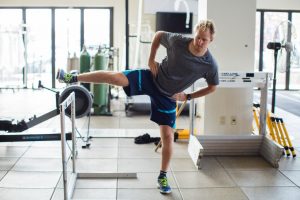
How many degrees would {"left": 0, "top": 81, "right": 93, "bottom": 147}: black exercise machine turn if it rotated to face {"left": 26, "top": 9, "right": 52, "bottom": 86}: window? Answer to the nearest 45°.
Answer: approximately 90° to its left

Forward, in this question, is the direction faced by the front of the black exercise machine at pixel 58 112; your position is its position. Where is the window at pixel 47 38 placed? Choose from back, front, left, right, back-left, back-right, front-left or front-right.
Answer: left

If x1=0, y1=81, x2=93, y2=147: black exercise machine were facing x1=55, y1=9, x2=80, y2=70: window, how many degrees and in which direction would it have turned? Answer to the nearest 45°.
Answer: approximately 90° to its left

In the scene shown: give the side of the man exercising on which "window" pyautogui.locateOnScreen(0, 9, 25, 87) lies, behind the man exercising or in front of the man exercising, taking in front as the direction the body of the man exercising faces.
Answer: behind

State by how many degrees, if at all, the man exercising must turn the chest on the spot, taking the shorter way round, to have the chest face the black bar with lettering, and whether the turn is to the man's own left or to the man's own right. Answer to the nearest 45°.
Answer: approximately 135° to the man's own right

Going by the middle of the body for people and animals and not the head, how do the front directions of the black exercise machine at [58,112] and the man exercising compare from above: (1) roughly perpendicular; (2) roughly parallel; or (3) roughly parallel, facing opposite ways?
roughly perpendicular

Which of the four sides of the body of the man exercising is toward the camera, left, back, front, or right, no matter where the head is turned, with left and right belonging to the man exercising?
front

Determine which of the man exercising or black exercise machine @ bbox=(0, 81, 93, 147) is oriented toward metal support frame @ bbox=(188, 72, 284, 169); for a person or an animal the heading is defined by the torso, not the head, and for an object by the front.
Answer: the black exercise machine

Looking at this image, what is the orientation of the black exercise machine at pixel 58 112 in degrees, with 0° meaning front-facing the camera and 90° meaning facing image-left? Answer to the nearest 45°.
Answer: approximately 270°

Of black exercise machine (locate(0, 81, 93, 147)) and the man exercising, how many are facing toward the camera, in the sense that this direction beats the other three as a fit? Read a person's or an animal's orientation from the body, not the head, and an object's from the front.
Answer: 1

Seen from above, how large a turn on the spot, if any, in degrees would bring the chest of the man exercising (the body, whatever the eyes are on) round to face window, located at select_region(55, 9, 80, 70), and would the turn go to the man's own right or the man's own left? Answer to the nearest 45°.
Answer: approximately 180°

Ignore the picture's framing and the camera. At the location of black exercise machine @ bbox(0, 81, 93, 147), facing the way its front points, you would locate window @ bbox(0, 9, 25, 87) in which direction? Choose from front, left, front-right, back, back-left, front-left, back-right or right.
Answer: left

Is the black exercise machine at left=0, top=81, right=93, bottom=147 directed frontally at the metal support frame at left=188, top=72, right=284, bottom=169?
yes
